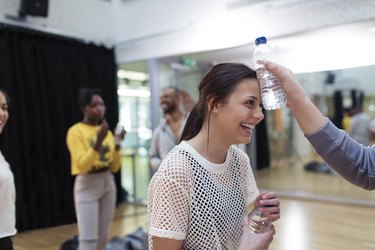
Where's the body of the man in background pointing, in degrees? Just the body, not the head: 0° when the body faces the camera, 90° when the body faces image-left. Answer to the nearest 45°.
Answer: approximately 45°

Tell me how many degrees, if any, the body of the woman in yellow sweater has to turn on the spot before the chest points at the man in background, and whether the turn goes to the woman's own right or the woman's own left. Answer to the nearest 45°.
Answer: approximately 90° to the woman's own left

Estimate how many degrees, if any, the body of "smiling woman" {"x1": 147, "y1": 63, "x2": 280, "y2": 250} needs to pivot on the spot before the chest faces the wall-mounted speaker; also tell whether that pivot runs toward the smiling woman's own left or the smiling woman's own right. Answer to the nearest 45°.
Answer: approximately 180°

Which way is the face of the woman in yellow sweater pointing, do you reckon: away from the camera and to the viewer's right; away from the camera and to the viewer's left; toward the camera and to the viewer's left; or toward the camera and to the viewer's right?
toward the camera and to the viewer's right

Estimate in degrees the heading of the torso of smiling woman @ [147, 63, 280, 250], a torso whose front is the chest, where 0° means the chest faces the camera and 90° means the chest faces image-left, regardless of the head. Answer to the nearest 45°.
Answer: approximately 315°
